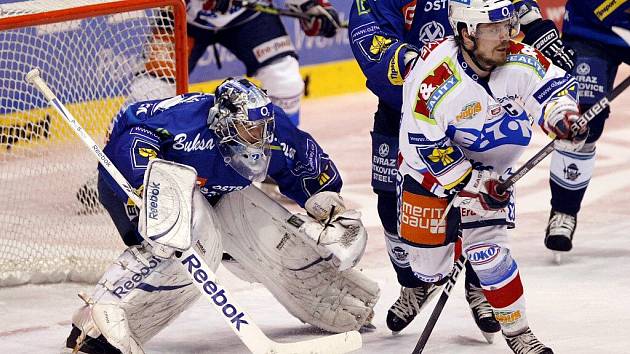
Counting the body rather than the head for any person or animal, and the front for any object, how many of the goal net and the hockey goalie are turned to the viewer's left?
0

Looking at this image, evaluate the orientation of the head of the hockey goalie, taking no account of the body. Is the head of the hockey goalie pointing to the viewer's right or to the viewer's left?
to the viewer's right

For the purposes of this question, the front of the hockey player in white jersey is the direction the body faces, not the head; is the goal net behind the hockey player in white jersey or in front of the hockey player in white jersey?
behind

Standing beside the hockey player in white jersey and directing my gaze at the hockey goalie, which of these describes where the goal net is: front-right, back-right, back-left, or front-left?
front-right

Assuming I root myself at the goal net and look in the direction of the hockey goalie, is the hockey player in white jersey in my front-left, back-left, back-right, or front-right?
front-left

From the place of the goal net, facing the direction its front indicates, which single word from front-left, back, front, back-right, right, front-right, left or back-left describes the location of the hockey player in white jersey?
front-left

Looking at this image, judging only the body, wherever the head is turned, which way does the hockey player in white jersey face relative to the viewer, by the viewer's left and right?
facing the viewer and to the right of the viewer

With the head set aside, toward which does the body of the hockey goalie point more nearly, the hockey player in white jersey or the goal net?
the hockey player in white jersey

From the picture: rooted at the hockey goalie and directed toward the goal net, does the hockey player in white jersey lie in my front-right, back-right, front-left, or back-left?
back-right

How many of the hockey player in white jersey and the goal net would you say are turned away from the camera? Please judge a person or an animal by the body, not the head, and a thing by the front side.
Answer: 0

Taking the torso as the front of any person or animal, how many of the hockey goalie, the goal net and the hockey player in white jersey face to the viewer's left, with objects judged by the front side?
0

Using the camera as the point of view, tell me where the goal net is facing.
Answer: facing the viewer

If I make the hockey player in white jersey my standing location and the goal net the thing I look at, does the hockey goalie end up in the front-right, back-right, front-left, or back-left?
front-left
